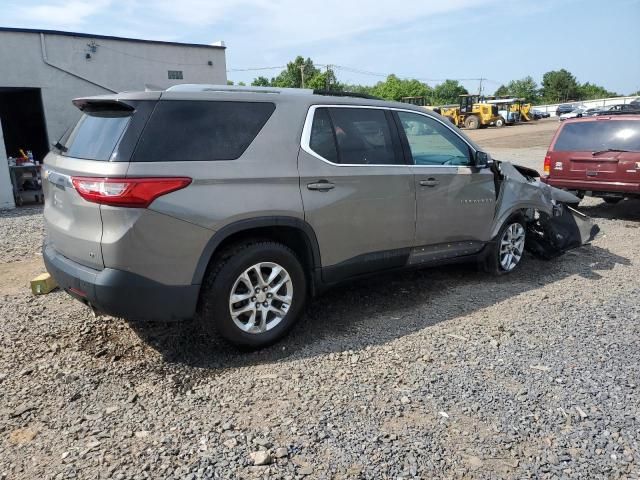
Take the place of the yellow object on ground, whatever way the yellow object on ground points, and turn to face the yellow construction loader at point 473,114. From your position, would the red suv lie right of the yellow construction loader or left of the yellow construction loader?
right

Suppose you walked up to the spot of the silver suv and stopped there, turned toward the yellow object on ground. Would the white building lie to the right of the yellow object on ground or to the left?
right

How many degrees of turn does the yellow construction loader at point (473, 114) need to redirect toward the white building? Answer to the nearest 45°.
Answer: approximately 90° to its left

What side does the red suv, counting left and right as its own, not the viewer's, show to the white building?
left

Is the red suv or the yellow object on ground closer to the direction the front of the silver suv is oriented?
the red suv

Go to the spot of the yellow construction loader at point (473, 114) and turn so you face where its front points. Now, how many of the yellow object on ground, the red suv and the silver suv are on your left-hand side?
3

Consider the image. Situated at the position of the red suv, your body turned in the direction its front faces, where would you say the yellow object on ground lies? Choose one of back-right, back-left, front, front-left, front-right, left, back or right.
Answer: back-left

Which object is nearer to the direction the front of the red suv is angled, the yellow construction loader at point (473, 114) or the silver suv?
the yellow construction loader

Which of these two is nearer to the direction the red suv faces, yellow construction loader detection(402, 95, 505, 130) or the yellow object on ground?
the yellow construction loader

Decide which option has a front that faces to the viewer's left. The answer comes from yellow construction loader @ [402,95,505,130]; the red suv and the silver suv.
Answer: the yellow construction loader

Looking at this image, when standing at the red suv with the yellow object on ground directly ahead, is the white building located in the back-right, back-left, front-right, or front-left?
front-right

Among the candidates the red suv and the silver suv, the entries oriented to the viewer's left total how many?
0

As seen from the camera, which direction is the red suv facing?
away from the camera

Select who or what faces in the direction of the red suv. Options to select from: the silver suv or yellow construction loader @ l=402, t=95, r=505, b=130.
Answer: the silver suv

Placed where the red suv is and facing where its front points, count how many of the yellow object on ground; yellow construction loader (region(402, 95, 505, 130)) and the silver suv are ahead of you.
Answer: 1

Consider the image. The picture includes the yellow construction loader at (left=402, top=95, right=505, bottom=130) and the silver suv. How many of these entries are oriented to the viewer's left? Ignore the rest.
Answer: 1

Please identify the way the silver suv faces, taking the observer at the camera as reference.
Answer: facing away from the viewer and to the right of the viewer

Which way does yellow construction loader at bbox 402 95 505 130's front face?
to the viewer's left

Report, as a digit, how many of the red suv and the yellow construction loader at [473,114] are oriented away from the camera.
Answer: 1

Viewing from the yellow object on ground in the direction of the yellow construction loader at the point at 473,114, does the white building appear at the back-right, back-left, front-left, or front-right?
front-left
